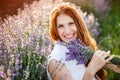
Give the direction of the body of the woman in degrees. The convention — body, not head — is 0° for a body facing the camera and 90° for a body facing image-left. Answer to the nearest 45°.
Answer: approximately 315°
